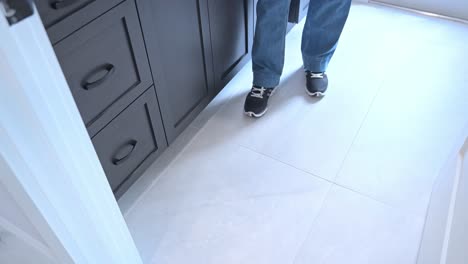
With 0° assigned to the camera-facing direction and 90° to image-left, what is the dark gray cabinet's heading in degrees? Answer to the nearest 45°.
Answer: approximately 315°

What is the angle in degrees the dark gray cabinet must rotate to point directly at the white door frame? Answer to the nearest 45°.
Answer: approximately 45° to its right
